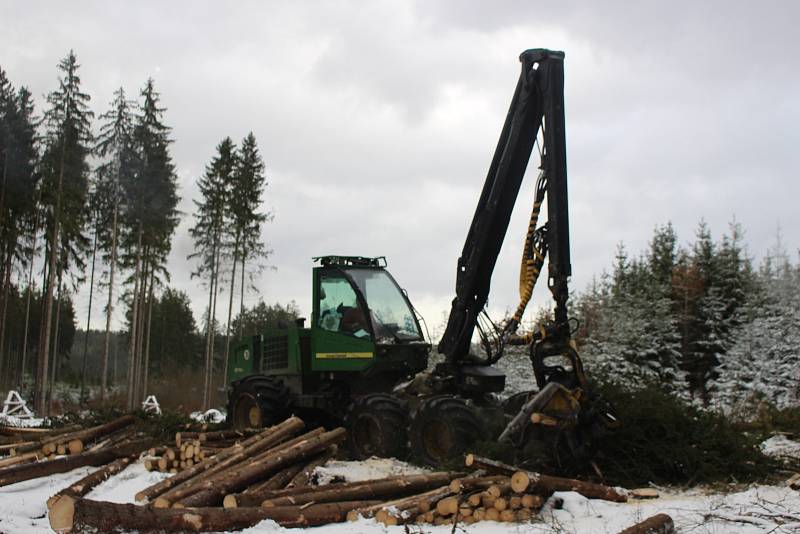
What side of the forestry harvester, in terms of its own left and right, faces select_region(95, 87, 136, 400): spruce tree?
back

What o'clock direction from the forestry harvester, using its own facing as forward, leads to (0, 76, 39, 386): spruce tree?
The spruce tree is roughly at 6 o'clock from the forestry harvester.

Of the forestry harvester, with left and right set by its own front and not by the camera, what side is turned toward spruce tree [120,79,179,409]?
back

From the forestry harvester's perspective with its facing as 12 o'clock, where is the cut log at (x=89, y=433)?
The cut log is roughly at 5 o'clock from the forestry harvester.

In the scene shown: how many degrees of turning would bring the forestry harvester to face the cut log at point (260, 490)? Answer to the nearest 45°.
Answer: approximately 90° to its right

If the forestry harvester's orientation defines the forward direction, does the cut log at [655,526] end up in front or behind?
in front

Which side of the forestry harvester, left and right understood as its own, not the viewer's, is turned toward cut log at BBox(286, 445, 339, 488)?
right

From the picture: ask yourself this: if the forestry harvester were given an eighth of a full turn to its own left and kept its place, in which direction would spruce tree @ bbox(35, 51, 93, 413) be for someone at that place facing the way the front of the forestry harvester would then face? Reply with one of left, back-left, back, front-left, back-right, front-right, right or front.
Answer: back-left

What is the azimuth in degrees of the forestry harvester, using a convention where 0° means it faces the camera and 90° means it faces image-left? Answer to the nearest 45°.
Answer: approximately 315°

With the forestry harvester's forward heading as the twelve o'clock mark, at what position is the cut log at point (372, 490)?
The cut log is roughly at 2 o'clock from the forestry harvester.

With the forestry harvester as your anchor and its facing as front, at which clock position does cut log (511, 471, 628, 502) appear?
The cut log is roughly at 1 o'clock from the forestry harvester.
